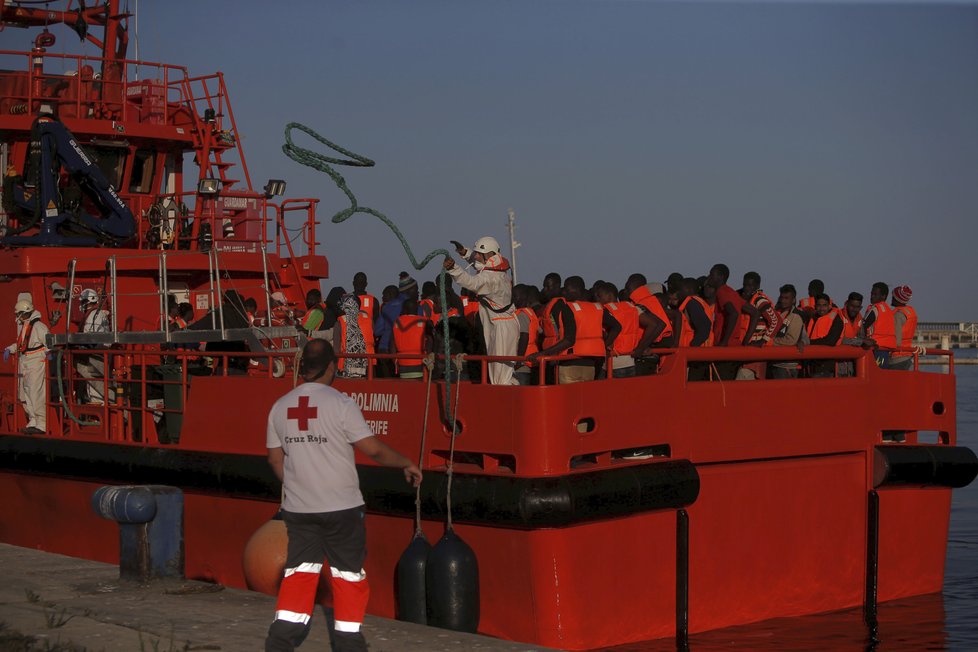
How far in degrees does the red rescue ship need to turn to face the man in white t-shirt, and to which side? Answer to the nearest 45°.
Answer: approximately 135° to its left

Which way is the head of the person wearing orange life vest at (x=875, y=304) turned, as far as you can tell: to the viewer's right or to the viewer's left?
to the viewer's left

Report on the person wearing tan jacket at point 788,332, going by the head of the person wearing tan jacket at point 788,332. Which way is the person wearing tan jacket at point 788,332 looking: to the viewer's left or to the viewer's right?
to the viewer's left

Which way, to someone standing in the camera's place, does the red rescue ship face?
facing away from the viewer and to the left of the viewer

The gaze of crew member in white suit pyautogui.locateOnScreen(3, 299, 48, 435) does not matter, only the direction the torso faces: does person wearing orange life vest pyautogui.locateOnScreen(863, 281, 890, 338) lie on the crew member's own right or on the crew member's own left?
on the crew member's own left
